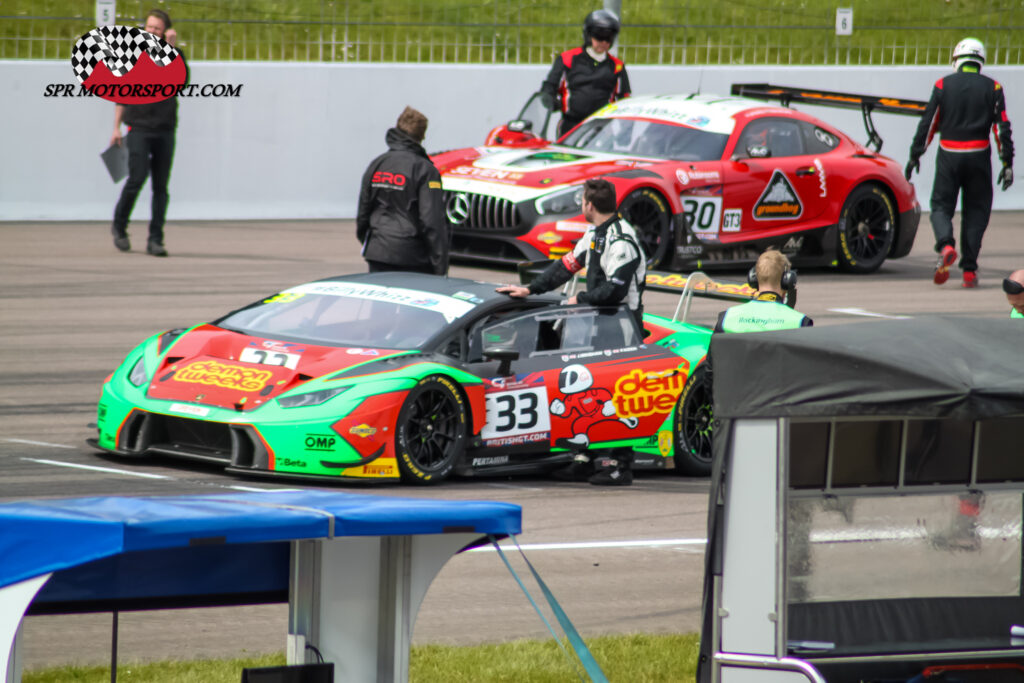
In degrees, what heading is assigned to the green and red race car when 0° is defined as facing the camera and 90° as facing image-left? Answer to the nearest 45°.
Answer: approximately 45°

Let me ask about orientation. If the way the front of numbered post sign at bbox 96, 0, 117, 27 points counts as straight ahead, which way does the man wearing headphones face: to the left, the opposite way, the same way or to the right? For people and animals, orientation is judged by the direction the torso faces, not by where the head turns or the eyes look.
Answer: the opposite way

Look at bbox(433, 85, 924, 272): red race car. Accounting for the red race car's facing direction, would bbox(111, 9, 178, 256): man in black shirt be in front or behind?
in front

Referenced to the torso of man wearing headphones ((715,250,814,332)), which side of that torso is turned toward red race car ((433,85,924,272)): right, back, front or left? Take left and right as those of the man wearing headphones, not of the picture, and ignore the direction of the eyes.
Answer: front

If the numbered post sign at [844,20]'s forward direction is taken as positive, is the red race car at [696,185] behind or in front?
in front

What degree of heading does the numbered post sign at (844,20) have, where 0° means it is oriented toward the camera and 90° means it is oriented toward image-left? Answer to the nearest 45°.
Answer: approximately 0°

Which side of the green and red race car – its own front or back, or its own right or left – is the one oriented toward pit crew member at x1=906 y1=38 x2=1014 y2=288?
back

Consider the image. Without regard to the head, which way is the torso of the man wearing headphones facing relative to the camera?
away from the camera

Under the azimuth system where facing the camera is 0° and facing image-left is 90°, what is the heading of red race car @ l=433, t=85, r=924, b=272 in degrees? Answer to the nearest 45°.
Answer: approximately 45°
